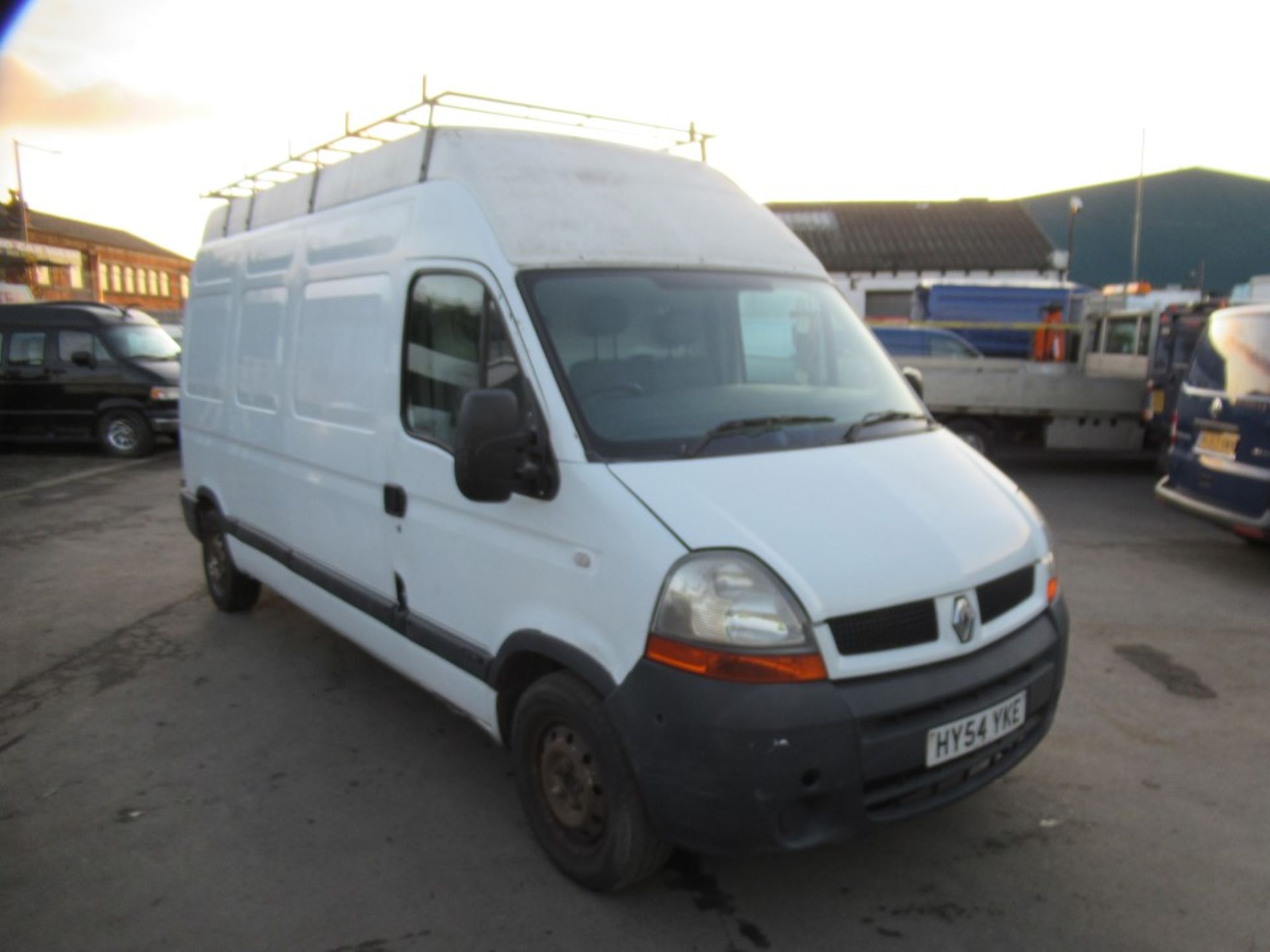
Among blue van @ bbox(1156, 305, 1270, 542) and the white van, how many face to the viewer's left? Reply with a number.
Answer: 0

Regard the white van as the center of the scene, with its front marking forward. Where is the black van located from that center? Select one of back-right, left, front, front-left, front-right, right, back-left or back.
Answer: back

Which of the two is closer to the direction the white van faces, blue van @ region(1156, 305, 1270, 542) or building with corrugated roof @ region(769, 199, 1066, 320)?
the blue van

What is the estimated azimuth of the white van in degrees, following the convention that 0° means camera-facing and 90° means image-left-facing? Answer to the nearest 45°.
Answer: approximately 315°

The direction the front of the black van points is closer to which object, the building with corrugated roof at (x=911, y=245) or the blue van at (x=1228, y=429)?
the blue van

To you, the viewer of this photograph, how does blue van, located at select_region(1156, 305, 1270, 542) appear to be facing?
facing away from the viewer and to the right of the viewer

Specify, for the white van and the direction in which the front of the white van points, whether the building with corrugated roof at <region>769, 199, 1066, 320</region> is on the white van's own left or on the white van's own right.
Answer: on the white van's own left

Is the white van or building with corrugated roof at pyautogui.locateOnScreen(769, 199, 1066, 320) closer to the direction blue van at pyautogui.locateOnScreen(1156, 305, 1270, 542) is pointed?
the building with corrugated roof

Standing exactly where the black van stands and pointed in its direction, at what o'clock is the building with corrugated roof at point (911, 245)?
The building with corrugated roof is roughly at 10 o'clock from the black van.

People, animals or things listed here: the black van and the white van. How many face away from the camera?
0

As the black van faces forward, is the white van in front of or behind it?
in front

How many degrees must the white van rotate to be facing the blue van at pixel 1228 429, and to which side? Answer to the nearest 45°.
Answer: approximately 90° to its left
